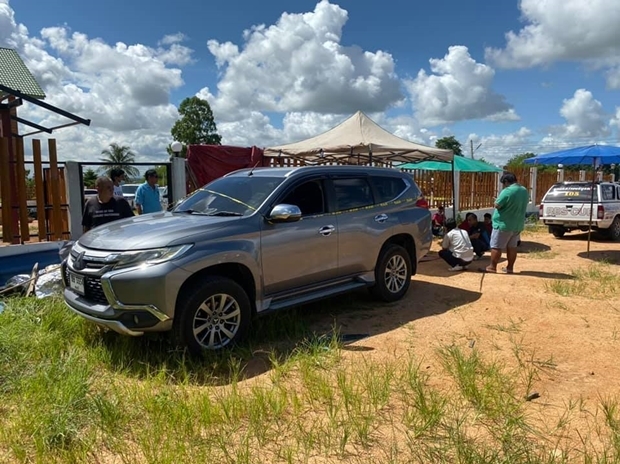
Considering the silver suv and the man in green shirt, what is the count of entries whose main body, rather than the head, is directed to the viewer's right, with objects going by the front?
0

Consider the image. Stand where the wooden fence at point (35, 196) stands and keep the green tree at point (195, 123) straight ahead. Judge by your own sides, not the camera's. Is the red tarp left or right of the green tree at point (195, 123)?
right

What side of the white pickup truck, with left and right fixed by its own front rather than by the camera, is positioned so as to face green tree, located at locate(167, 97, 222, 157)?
left

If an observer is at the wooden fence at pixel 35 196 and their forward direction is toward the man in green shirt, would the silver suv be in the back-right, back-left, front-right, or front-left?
front-right

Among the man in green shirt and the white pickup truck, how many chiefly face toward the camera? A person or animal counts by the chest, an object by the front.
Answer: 0

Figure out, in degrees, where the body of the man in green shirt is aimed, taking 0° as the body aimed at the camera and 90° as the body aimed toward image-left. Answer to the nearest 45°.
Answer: approximately 135°

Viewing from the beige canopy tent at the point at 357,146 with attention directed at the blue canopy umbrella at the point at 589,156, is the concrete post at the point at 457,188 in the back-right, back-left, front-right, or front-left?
front-left

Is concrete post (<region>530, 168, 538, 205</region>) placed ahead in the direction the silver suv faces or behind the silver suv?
behind

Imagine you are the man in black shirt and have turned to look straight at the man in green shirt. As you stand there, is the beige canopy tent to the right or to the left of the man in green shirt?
left

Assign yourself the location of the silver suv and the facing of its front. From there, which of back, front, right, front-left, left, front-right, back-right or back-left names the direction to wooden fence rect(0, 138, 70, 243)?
right

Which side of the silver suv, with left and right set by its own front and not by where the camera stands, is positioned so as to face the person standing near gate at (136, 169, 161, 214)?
right

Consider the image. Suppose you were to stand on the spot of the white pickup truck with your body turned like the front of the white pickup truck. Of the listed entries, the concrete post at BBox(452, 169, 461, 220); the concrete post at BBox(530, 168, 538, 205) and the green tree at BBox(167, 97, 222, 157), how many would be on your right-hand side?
0

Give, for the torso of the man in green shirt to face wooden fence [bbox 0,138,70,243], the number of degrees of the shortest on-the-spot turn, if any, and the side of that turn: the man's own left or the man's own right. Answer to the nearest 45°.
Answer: approximately 45° to the man's own left

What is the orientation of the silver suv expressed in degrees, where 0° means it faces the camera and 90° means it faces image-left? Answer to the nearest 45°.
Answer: approximately 45°

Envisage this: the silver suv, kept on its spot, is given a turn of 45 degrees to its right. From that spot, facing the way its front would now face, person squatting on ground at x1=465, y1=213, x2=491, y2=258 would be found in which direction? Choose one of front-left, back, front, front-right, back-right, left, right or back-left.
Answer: back-right
